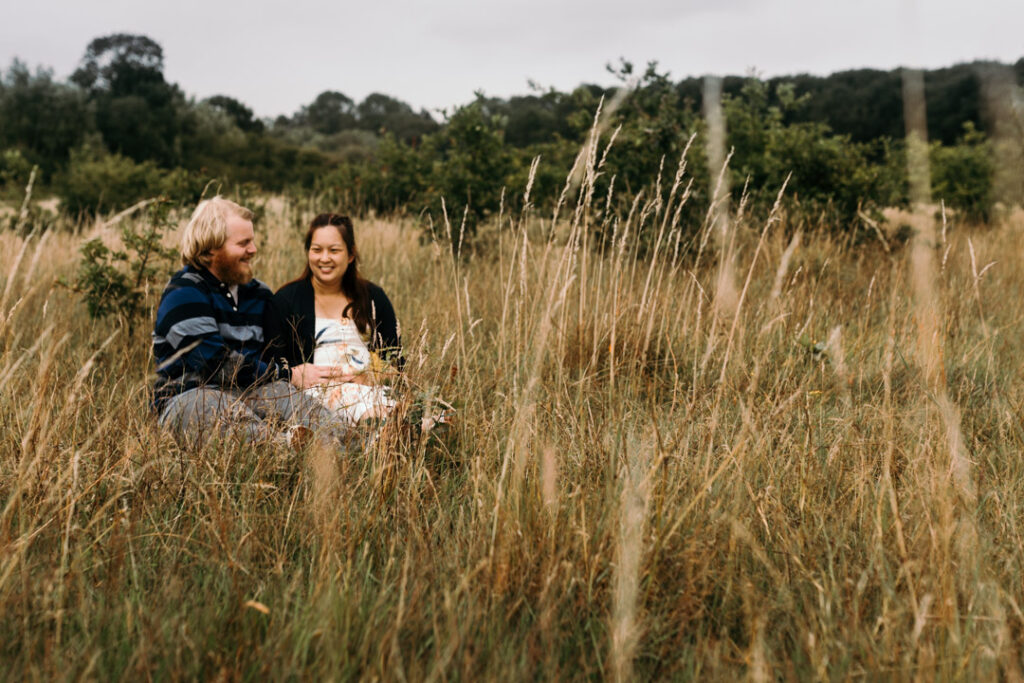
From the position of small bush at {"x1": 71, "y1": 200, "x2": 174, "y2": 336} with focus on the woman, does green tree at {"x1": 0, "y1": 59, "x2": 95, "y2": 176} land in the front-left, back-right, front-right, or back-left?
back-left

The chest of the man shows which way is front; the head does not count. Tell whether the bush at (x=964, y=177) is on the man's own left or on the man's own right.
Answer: on the man's own left

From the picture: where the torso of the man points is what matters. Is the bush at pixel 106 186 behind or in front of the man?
behind

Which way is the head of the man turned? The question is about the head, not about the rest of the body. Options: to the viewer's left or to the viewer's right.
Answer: to the viewer's right

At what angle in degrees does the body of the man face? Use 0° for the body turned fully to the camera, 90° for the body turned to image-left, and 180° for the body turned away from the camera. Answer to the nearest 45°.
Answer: approximately 315°

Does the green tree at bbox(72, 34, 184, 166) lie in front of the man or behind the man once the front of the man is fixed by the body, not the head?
behind

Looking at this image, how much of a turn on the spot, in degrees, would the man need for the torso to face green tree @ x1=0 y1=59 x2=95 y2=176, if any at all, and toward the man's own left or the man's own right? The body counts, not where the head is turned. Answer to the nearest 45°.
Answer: approximately 135° to the man's own left
